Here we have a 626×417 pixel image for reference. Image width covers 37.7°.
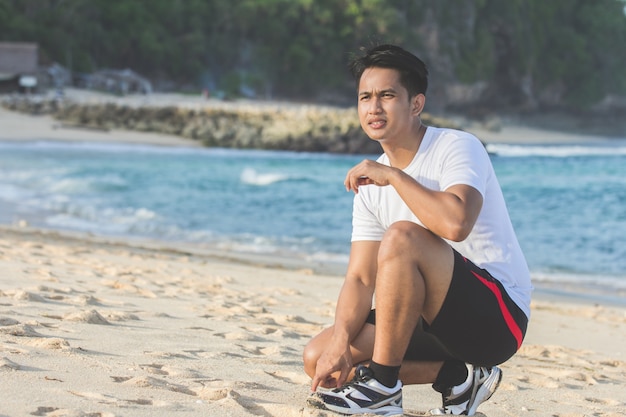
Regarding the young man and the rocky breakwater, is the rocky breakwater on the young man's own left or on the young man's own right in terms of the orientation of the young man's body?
on the young man's own right

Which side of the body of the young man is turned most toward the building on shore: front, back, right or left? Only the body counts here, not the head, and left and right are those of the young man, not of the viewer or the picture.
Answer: right

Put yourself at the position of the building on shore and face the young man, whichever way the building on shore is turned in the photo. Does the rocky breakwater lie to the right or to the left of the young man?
left

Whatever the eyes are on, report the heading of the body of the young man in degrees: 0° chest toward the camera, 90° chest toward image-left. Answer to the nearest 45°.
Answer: approximately 45°

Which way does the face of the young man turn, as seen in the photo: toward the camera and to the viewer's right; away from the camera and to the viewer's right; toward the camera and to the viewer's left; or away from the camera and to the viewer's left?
toward the camera and to the viewer's left
